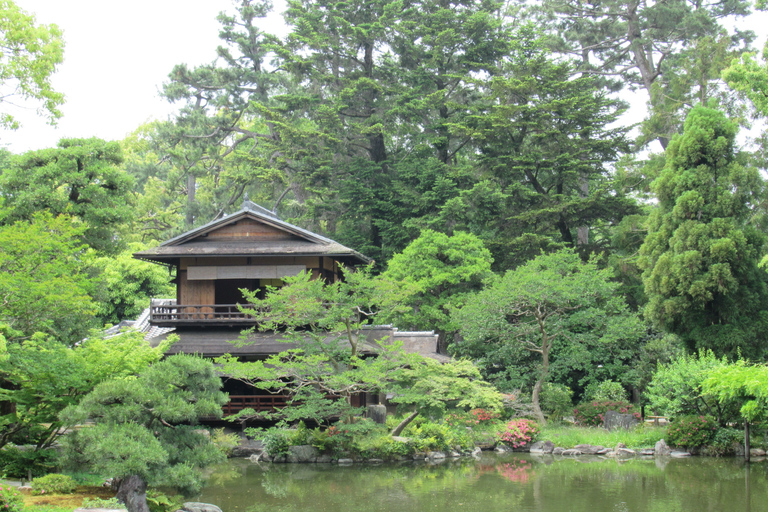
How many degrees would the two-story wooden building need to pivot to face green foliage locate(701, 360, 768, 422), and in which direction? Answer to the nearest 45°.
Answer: approximately 45° to its left

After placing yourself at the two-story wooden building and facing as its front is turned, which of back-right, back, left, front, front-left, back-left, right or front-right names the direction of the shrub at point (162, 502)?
front

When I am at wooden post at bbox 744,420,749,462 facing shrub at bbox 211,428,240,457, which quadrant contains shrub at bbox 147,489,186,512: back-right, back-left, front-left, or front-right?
front-left

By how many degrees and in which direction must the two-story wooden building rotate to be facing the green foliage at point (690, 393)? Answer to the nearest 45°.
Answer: approximately 45° to its left

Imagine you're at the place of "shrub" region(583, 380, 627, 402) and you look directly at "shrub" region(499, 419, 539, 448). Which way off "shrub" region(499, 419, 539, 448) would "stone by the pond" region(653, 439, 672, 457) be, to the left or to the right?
left

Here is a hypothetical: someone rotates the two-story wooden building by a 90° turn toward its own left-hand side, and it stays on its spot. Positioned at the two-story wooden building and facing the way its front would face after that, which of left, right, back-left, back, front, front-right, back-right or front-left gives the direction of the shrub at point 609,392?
front

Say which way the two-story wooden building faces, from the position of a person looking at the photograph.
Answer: facing the viewer

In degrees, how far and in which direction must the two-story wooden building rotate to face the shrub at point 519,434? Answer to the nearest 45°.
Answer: approximately 45° to its left

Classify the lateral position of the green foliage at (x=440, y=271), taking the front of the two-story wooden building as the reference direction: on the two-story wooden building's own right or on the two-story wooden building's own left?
on the two-story wooden building's own left

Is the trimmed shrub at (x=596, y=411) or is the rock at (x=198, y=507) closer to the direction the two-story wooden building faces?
the rock

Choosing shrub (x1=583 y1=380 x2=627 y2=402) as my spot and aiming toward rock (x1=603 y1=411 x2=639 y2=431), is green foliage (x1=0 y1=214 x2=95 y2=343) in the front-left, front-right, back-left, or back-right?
front-right

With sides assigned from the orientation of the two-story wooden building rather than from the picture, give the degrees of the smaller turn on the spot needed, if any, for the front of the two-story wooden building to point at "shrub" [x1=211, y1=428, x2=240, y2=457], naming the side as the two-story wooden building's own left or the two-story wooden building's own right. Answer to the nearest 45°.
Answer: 0° — it already faces it
